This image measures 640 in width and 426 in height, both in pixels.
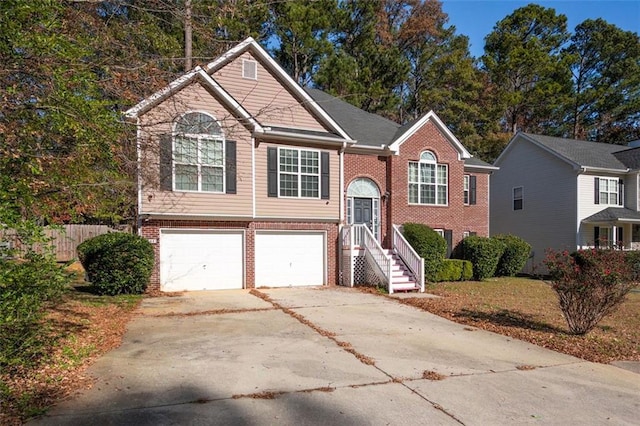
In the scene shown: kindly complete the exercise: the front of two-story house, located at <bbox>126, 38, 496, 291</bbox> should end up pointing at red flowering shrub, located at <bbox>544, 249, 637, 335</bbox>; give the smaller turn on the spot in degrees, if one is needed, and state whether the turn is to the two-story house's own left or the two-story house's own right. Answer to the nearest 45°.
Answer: approximately 45° to the two-story house's own left

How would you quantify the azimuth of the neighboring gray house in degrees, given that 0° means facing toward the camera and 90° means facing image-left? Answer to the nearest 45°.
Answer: approximately 315°

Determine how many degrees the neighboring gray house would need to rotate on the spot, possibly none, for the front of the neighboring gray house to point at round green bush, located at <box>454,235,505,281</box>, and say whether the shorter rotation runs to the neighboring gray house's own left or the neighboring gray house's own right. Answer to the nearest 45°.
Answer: approximately 90° to the neighboring gray house's own right

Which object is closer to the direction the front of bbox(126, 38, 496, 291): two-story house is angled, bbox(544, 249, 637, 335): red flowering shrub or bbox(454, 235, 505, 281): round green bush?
the red flowering shrub

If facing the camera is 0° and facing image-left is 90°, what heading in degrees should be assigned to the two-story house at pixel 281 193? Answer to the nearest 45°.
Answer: approximately 0°

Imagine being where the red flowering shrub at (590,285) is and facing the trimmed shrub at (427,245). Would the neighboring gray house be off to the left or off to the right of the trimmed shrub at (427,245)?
right
